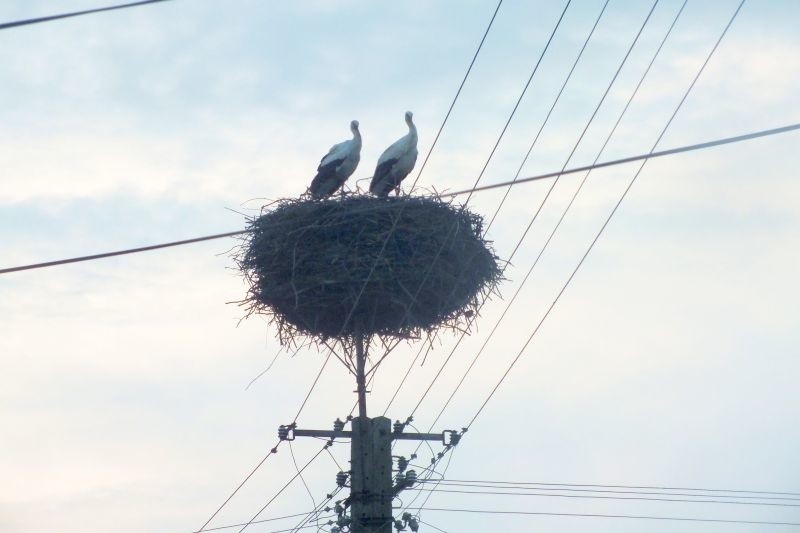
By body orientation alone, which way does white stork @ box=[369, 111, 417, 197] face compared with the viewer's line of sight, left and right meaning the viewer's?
facing to the right of the viewer

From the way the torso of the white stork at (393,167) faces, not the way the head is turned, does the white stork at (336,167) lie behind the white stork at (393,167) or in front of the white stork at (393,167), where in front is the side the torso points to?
behind
